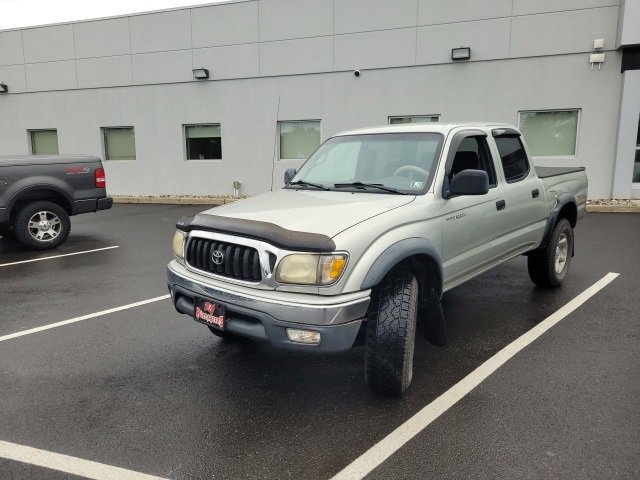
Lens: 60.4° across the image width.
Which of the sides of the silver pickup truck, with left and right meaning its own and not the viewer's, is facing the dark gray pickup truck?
right

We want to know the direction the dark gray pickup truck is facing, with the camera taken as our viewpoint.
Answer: facing to the left of the viewer
